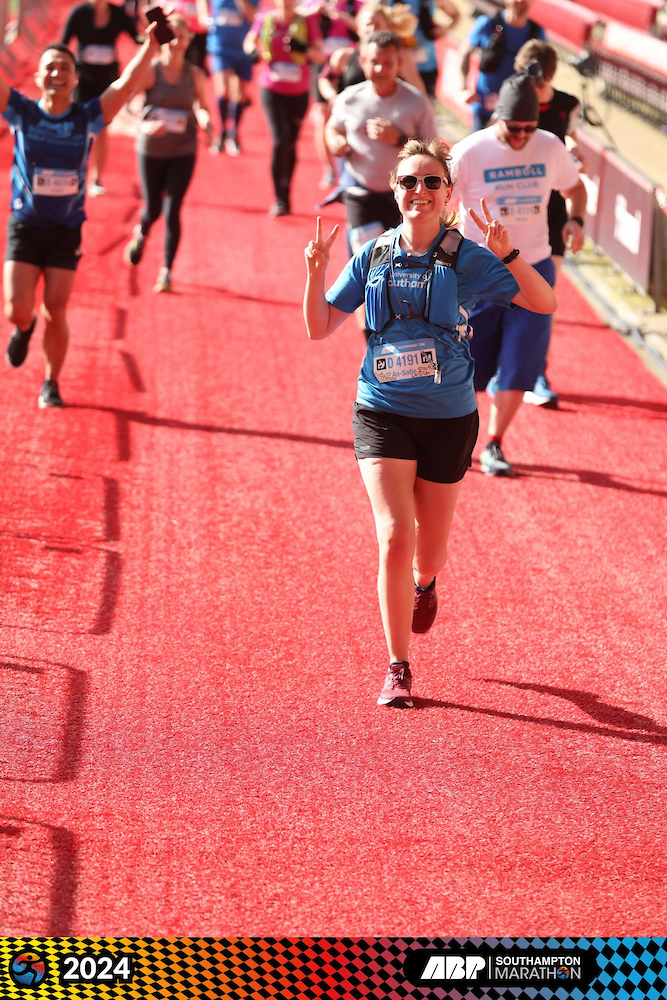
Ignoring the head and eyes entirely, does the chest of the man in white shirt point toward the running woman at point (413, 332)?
yes

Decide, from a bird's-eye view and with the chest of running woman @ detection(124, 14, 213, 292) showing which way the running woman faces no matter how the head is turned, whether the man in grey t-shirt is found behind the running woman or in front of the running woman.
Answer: in front

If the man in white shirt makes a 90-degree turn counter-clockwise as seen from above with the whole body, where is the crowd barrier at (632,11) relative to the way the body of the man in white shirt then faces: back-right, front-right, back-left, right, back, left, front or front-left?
left

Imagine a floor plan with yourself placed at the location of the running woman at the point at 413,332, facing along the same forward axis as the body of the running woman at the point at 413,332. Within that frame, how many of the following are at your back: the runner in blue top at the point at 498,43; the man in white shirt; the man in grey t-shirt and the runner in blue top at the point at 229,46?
4

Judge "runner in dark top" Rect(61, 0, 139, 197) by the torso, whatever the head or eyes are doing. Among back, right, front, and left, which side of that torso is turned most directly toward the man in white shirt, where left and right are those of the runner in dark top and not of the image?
front

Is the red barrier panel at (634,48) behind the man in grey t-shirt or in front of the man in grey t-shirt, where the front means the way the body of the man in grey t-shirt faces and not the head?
behind

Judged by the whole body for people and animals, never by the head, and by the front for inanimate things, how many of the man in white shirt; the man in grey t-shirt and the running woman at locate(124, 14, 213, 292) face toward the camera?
3

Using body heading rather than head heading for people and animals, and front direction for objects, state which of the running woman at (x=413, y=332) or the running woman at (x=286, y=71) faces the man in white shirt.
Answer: the running woman at (x=286, y=71)

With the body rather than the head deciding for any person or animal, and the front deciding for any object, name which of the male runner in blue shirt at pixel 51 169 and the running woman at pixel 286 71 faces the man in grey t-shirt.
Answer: the running woman
